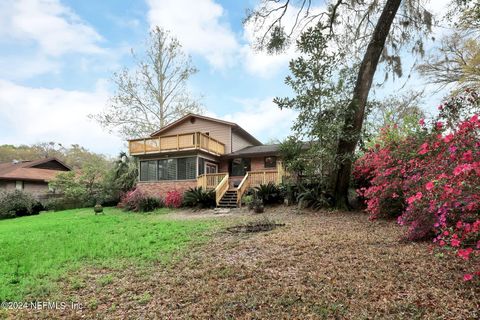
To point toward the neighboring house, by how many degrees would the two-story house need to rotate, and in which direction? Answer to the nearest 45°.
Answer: approximately 135° to its right

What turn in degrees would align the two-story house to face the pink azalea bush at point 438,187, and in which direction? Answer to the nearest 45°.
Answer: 0° — it already faces it

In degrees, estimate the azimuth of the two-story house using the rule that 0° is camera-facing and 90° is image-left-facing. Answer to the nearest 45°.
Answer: approximately 0°

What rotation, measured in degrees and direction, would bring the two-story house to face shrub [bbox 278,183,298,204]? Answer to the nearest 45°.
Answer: approximately 45° to its left

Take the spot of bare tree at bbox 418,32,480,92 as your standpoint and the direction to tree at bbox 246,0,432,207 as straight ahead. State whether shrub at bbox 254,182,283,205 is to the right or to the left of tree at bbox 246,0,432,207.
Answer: right

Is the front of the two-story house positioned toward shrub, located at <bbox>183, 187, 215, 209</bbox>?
yes

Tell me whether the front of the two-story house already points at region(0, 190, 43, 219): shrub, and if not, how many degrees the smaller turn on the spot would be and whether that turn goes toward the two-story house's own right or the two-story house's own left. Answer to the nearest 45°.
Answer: approximately 90° to the two-story house's own right
